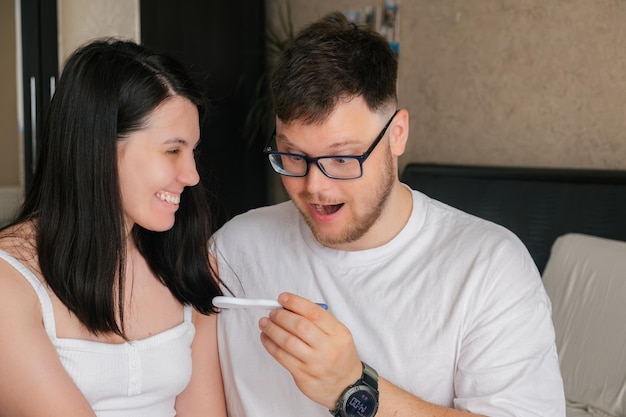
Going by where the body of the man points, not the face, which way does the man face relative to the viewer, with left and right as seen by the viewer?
facing the viewer and to the left of the viewer

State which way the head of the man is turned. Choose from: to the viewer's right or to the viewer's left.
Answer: to the viewer's left

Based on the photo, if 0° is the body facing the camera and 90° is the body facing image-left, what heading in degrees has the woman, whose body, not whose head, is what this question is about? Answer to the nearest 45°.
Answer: approximately 315°
